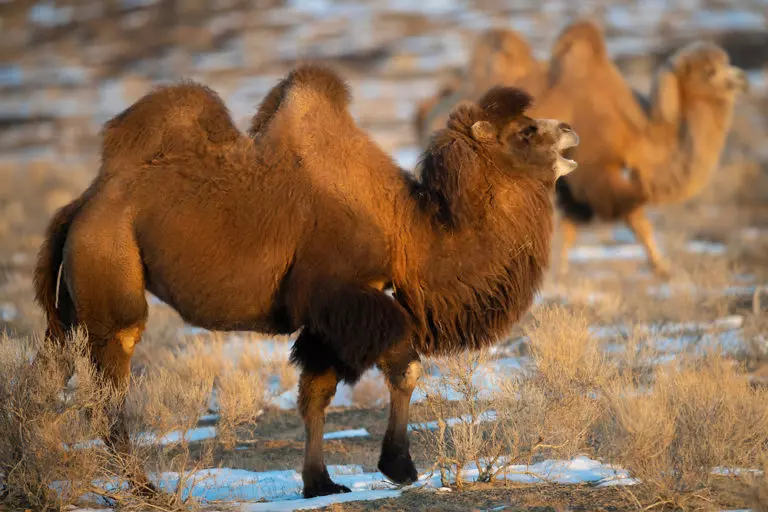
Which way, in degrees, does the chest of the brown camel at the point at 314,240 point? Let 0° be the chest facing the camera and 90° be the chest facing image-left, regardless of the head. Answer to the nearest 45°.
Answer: approximately 270°

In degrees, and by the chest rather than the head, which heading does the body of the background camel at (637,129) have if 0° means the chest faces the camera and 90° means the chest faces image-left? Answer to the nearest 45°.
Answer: approximately 270°

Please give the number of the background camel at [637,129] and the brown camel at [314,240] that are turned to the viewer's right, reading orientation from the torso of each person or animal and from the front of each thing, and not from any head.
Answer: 2

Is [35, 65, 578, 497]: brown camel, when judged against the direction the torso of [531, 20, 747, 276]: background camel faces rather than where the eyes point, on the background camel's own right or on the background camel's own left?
on the background camel's own right
